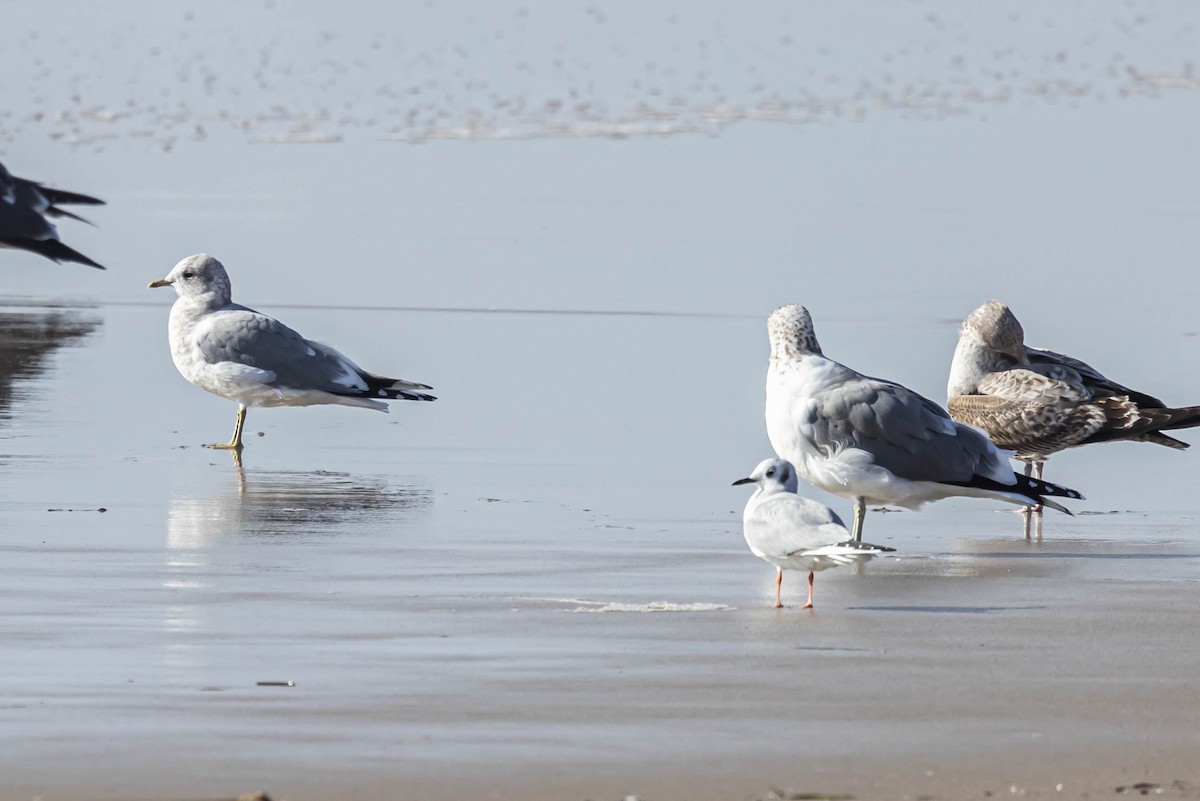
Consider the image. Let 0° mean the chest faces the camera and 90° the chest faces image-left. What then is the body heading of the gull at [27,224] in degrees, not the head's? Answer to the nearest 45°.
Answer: approximately 90°

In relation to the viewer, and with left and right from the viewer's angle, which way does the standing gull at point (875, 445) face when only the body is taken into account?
facing to the left of the viewer

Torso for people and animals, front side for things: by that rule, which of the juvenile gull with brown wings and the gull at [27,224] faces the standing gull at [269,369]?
the juvenile gull with brown wings

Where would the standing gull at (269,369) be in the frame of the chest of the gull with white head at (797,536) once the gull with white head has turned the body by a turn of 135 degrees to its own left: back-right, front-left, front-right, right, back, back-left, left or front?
back

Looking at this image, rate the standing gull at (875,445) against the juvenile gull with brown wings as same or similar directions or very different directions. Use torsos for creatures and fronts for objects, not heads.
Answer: same or similar directions

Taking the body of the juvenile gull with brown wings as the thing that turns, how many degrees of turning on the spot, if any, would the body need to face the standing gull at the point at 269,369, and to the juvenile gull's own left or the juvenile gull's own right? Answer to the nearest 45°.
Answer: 0° — it already faces it

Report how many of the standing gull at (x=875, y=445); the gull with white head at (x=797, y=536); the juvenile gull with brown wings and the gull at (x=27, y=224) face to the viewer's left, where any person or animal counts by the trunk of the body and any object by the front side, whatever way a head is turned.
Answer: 4

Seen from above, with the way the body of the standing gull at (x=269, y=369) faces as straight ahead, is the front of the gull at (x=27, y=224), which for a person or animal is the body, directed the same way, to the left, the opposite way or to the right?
the same way

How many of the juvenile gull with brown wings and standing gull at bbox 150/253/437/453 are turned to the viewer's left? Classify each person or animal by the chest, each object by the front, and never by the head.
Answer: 2

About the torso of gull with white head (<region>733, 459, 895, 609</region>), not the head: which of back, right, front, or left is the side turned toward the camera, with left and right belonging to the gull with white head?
left

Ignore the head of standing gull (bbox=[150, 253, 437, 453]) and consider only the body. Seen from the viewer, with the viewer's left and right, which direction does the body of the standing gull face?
facing to the left of the viewer

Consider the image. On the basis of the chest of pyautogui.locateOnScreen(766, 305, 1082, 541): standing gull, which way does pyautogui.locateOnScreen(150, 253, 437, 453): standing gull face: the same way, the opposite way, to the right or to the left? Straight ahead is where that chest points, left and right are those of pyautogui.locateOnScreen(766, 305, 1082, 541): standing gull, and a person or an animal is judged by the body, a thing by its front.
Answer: the same way

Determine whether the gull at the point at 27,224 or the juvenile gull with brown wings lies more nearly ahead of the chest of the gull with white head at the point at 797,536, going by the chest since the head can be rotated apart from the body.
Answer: the gull

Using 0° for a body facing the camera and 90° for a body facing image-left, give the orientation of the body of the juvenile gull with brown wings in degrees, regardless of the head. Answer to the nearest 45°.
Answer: approximately 90°
